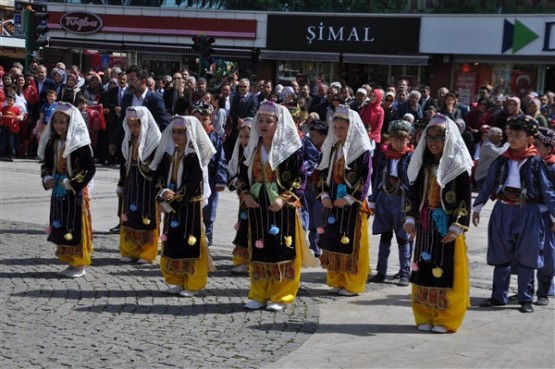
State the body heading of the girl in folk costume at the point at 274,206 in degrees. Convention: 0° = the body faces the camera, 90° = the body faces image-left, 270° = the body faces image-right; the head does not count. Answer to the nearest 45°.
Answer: approximately 45°

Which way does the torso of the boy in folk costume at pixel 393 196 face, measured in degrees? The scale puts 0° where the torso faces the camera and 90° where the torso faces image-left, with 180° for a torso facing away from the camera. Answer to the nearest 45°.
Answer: approximately 0°

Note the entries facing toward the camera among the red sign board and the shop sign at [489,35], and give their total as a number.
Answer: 2

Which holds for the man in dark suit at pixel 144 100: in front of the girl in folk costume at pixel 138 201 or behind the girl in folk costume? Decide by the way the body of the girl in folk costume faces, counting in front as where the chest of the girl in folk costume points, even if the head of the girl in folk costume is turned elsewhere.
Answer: behind

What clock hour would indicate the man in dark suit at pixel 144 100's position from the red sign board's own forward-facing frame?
The man in dark suit is roughly at 12 o'clock from the red sign board.
